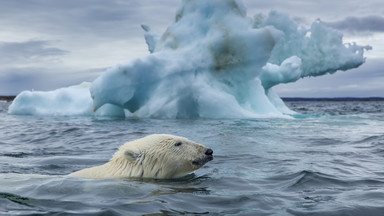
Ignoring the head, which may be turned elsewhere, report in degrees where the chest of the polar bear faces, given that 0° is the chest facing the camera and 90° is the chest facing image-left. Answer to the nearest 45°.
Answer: approximately 270°

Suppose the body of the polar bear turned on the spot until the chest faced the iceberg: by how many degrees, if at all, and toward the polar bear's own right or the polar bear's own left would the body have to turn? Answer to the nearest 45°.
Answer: approximately 90° to the polar bear's own left
